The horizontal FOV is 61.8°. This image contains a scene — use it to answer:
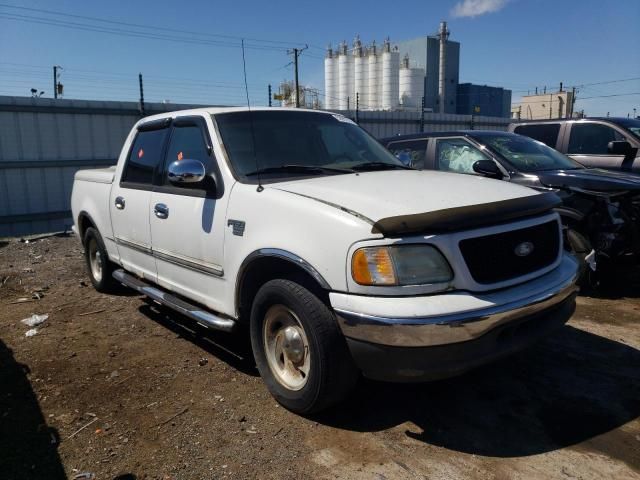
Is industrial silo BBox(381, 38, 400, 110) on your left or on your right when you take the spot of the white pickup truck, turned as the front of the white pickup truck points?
on your left

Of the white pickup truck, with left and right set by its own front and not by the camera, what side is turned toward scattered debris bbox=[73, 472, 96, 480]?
right

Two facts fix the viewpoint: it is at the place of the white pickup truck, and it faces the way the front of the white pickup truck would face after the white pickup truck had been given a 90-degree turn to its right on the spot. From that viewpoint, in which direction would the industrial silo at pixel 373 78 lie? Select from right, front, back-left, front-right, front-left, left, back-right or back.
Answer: back-right

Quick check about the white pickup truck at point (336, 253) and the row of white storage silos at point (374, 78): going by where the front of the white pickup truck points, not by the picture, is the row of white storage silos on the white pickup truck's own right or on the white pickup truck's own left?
on the white pickup truck's own left

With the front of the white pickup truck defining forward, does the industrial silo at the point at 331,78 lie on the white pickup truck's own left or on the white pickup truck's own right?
on the white pickup truck's own left

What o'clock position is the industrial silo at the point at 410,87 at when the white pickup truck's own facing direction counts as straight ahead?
The industrial silo is roughly at 8 o'clock from the white pickup truck.

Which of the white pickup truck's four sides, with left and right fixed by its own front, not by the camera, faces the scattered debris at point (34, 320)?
back

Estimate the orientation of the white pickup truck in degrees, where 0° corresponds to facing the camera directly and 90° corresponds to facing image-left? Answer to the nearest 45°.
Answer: approximately 315°

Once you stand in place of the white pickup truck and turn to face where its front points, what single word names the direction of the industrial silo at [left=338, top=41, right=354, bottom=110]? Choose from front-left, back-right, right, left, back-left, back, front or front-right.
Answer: back-left
